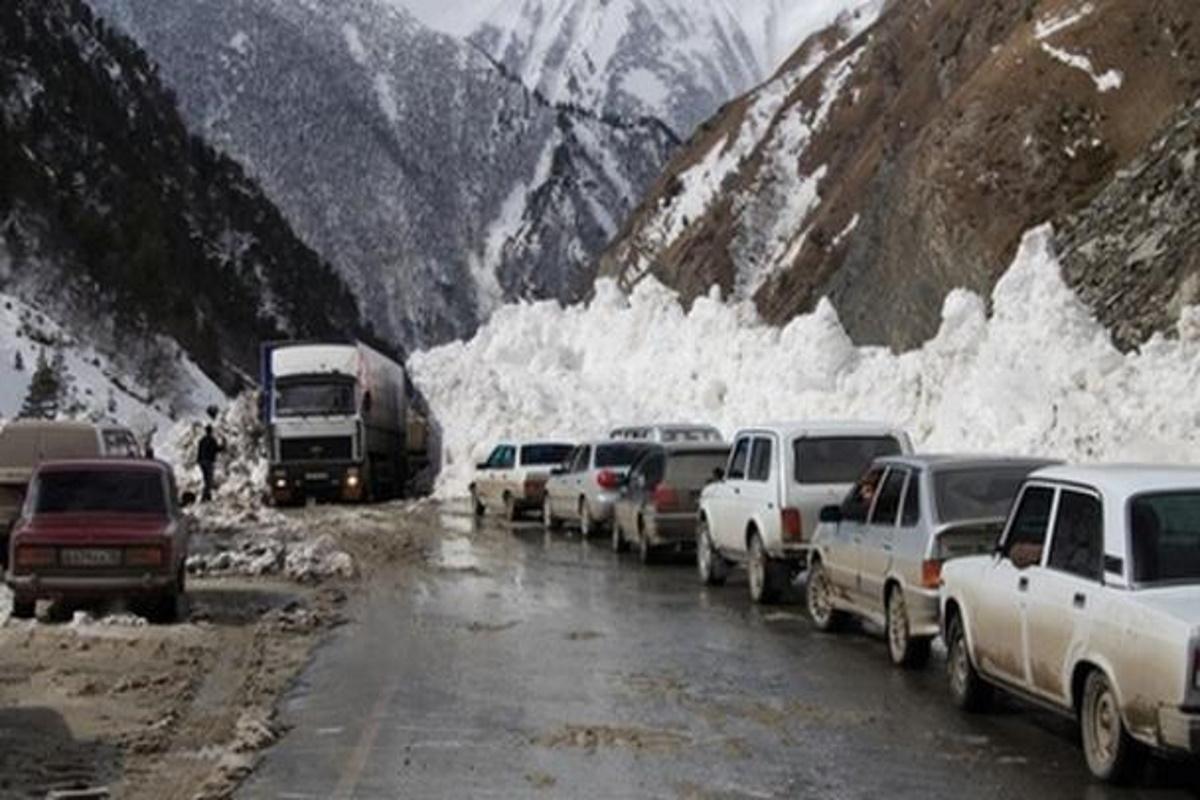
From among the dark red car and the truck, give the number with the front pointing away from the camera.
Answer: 1

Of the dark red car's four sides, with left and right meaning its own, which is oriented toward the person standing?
front

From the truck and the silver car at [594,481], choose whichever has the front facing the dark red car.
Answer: the truck

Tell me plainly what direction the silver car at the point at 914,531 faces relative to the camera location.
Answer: facing away from the viewer and to the left of the viewer

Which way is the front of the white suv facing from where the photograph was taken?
facing away from the viewer and to the left of the viewer

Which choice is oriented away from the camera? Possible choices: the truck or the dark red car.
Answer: the dark red car

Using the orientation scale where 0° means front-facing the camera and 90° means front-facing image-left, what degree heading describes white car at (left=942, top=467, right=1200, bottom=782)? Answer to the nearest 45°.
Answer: approximately 135°

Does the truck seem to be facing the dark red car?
yes

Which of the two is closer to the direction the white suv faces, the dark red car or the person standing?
the person standing

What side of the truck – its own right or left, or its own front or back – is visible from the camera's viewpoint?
front

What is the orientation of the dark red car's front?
away from the camera

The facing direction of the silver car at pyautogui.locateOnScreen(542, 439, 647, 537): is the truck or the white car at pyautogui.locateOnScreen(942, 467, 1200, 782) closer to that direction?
the truck

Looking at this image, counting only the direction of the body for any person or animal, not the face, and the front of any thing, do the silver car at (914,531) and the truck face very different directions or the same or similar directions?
very different directions

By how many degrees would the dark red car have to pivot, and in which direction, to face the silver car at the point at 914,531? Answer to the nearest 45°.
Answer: approximately 135° to its right

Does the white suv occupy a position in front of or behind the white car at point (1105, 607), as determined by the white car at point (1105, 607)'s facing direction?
in front
